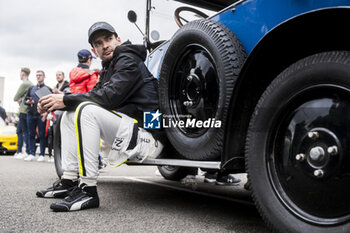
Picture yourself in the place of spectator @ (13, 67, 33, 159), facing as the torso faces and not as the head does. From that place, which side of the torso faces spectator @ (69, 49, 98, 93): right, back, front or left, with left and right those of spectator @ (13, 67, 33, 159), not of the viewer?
left

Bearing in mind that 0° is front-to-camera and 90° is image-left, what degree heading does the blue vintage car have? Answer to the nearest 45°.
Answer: approximately 315°

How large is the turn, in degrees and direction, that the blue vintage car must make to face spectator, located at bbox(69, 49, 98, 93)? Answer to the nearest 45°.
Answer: approximately 180°

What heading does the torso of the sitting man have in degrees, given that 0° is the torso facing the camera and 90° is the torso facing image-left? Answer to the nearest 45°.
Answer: approximately 90°

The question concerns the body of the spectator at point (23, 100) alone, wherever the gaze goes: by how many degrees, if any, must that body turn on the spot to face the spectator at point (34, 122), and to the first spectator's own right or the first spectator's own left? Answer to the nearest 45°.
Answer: approximately 90° to the first spectator's own left

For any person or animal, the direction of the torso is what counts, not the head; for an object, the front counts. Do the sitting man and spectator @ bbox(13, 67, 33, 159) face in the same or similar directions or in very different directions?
same or similar directions
